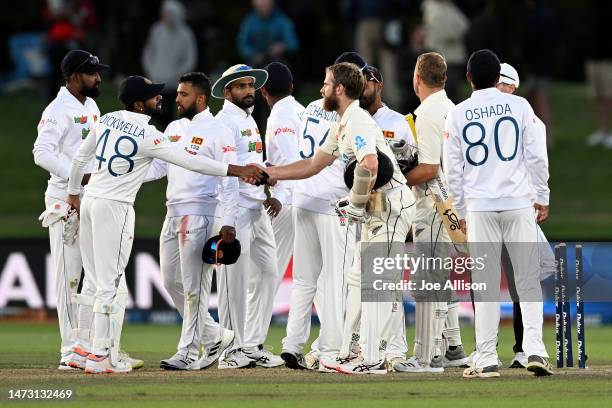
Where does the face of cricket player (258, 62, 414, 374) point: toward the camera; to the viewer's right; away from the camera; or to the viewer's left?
to the viewer's left

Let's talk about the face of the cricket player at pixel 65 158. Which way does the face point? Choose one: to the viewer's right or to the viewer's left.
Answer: to the viewer's right

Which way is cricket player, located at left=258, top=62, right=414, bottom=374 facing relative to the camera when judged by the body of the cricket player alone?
to the viewer's left

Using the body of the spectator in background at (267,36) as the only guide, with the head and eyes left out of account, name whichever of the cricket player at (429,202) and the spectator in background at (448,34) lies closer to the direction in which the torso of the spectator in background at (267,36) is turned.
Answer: the cricket player

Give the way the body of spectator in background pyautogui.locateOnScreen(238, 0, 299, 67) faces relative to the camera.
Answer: toward the camera

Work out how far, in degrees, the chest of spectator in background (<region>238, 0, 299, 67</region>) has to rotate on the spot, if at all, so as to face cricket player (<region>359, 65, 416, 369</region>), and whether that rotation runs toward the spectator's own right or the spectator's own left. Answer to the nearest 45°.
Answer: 0° — they already face them

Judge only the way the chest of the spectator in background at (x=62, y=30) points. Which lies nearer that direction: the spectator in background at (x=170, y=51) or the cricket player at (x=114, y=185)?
the cricket player

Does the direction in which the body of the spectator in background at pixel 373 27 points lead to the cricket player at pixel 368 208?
yes

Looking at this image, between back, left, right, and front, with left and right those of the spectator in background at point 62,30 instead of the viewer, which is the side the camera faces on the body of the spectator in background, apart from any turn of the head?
front

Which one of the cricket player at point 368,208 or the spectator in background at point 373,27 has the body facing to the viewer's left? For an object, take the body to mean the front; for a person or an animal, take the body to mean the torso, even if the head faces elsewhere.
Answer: the cricket player

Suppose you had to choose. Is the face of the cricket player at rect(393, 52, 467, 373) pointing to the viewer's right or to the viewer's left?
to the viewer's left

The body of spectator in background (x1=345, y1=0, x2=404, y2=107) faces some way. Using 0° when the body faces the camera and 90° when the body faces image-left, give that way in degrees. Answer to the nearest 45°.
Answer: approximately 0°

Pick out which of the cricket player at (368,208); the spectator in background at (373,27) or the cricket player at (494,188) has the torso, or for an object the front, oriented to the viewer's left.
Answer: the cricket player at (368,208)
